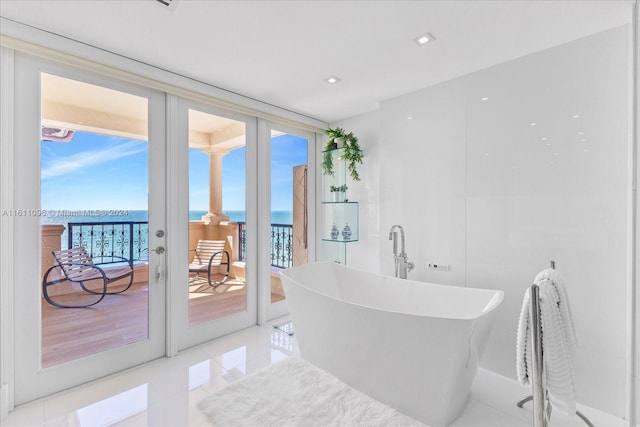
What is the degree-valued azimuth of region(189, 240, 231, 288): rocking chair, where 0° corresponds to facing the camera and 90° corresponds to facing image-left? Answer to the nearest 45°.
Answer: approximately 45°

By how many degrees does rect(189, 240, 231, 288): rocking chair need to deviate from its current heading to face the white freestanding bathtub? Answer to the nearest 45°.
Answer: approximately 90° to its left

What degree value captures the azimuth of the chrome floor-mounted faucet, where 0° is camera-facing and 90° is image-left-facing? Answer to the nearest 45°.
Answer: approximately 45°

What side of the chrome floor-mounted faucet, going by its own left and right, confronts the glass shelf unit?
right

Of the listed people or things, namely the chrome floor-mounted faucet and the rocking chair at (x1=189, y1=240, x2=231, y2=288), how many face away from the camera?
0

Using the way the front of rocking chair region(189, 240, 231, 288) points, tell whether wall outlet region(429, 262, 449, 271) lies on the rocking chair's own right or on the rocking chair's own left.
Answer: on the rocking chair's own left
